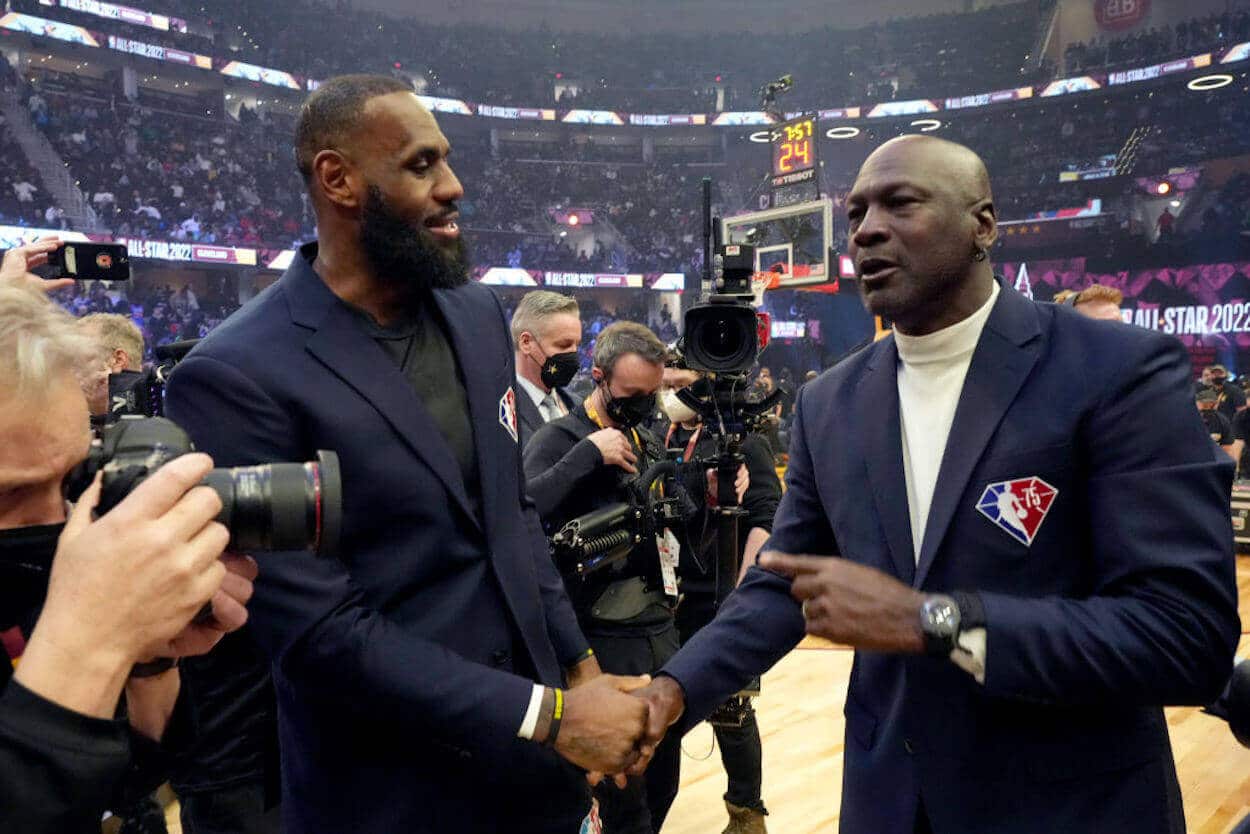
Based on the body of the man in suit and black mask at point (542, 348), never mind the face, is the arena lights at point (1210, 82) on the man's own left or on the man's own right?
on the man's own left

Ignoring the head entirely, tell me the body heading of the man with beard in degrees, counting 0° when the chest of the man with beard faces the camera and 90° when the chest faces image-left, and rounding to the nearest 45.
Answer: approximately 315°

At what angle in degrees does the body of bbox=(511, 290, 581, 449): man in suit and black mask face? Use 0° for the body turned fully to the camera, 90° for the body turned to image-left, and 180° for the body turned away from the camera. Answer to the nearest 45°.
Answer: approximately 315°

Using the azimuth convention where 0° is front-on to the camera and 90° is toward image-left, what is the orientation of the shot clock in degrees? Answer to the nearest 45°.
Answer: approximately 45°

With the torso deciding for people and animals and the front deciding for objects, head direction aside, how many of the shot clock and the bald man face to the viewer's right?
0

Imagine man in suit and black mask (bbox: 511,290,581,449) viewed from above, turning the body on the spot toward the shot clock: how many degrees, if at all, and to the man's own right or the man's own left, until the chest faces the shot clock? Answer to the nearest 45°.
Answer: approximately 135° to the man's own left

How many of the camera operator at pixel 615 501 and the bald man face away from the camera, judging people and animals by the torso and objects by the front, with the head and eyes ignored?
0

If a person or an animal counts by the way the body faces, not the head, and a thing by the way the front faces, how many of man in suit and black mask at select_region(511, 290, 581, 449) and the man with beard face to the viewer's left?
0

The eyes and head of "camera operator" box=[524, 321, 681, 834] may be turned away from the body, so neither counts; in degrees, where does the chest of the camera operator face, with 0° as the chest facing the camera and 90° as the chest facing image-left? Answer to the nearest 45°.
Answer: approximately 315°

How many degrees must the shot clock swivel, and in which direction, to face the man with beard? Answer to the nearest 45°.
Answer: approximately 45° to its left

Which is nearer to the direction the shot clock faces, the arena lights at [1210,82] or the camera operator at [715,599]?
the camera operator

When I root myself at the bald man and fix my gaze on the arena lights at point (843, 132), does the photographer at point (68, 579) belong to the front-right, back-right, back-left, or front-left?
back-left
